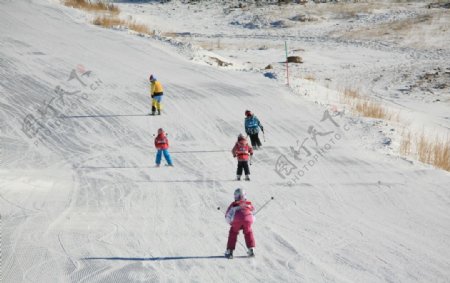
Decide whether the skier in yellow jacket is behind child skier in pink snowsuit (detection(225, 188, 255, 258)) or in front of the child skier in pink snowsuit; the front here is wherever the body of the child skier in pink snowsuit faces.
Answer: in front

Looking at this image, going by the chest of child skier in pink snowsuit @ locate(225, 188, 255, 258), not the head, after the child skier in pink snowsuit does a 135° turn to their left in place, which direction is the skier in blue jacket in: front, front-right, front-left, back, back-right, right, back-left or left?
back-right

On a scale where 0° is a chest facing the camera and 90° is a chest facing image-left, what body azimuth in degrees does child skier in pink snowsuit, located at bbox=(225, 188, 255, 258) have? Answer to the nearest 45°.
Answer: approximately 180°

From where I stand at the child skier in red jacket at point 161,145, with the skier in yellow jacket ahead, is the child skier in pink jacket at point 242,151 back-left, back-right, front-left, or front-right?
back-right

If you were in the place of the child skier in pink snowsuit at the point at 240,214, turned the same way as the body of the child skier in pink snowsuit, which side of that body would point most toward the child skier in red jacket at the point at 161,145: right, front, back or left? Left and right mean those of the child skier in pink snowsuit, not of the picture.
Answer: front

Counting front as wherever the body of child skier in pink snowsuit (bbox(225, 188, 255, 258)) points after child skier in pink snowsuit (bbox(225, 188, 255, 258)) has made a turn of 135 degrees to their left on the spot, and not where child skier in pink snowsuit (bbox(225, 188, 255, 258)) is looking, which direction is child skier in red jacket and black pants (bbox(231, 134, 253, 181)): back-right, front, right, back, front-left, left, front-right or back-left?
back-right
